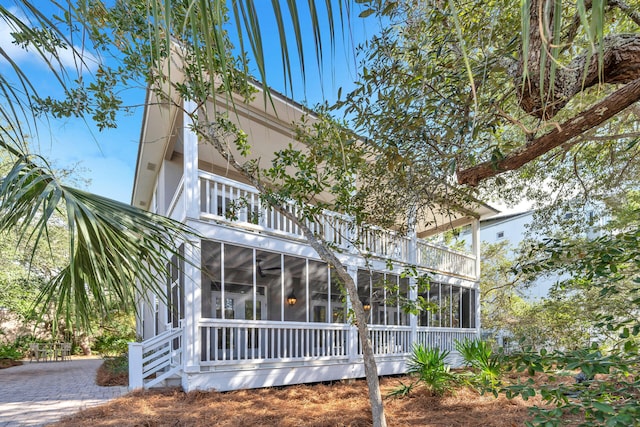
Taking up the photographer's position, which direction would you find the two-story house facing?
facing the viewer and to the right of the viewer
